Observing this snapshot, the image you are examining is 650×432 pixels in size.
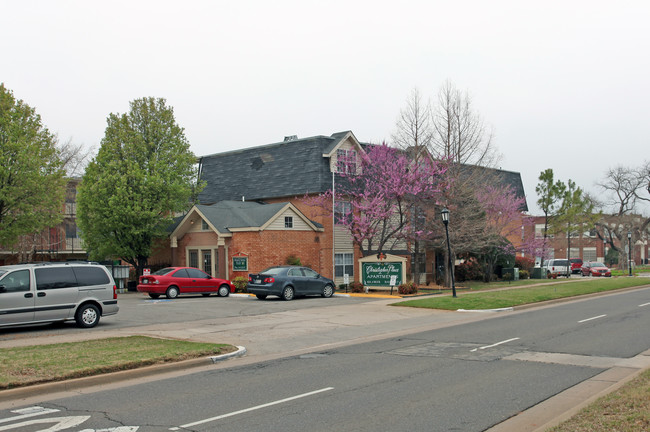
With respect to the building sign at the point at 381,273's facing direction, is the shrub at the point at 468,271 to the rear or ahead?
to the rear

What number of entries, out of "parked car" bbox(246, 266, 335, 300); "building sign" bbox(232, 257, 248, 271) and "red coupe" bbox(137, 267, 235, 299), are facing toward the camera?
1

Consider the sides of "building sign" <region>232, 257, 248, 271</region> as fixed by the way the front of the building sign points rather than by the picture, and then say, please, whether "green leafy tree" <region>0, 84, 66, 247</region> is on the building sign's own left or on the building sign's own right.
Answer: on the building sign's own right

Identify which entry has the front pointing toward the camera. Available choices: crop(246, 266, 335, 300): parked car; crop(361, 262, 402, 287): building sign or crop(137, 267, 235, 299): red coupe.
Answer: the building sign

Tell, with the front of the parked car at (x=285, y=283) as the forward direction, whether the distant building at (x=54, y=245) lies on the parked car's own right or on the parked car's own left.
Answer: on the parked car's own left

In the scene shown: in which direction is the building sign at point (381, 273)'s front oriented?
toward the camera

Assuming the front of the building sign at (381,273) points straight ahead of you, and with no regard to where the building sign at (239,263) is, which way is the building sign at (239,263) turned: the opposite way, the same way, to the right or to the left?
the same way

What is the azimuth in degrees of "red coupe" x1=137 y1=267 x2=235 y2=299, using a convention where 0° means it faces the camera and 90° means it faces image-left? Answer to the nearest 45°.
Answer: approximately 225°

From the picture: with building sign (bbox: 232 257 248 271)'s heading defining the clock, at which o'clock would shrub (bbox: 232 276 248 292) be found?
The shrub is roughly at 12 o'clock from the building sign.
